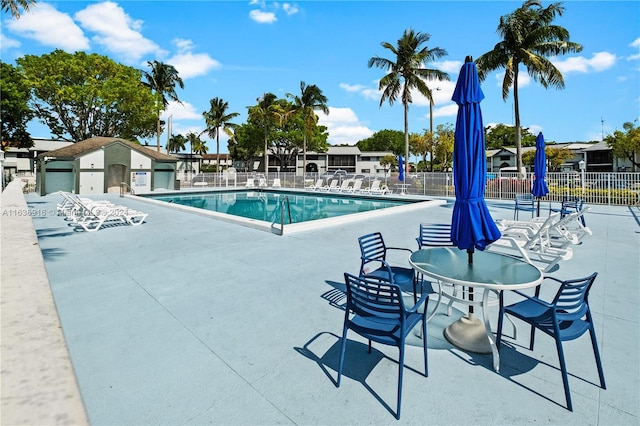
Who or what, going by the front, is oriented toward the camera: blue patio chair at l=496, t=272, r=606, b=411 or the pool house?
the pool house

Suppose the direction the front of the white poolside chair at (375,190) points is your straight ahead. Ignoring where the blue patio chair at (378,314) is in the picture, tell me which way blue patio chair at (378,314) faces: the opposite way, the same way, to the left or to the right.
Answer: the opposite way

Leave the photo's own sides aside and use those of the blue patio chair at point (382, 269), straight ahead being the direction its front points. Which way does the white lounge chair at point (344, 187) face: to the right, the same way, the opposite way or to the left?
to the right

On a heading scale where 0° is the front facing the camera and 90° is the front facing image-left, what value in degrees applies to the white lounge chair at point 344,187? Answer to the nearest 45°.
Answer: approximately 45°

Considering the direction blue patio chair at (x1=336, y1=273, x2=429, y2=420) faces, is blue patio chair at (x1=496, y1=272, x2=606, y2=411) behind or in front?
in front

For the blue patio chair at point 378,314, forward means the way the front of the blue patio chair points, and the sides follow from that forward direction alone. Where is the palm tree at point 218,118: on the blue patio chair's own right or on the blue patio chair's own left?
on the blue patio chair's own left

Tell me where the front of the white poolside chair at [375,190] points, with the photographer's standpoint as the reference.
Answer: facing the viewer and to the left of the viewer

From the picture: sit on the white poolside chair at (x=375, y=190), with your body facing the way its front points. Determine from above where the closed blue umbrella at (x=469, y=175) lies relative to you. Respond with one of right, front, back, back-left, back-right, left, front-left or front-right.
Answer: front-left

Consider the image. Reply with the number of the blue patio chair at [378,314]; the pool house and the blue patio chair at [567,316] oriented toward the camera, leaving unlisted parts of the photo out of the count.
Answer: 1

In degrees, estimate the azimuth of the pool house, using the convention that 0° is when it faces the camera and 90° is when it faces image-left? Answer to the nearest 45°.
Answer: approximately 0°

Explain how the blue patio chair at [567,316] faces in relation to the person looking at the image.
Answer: facing away from the viewer and to the left of the viewer
